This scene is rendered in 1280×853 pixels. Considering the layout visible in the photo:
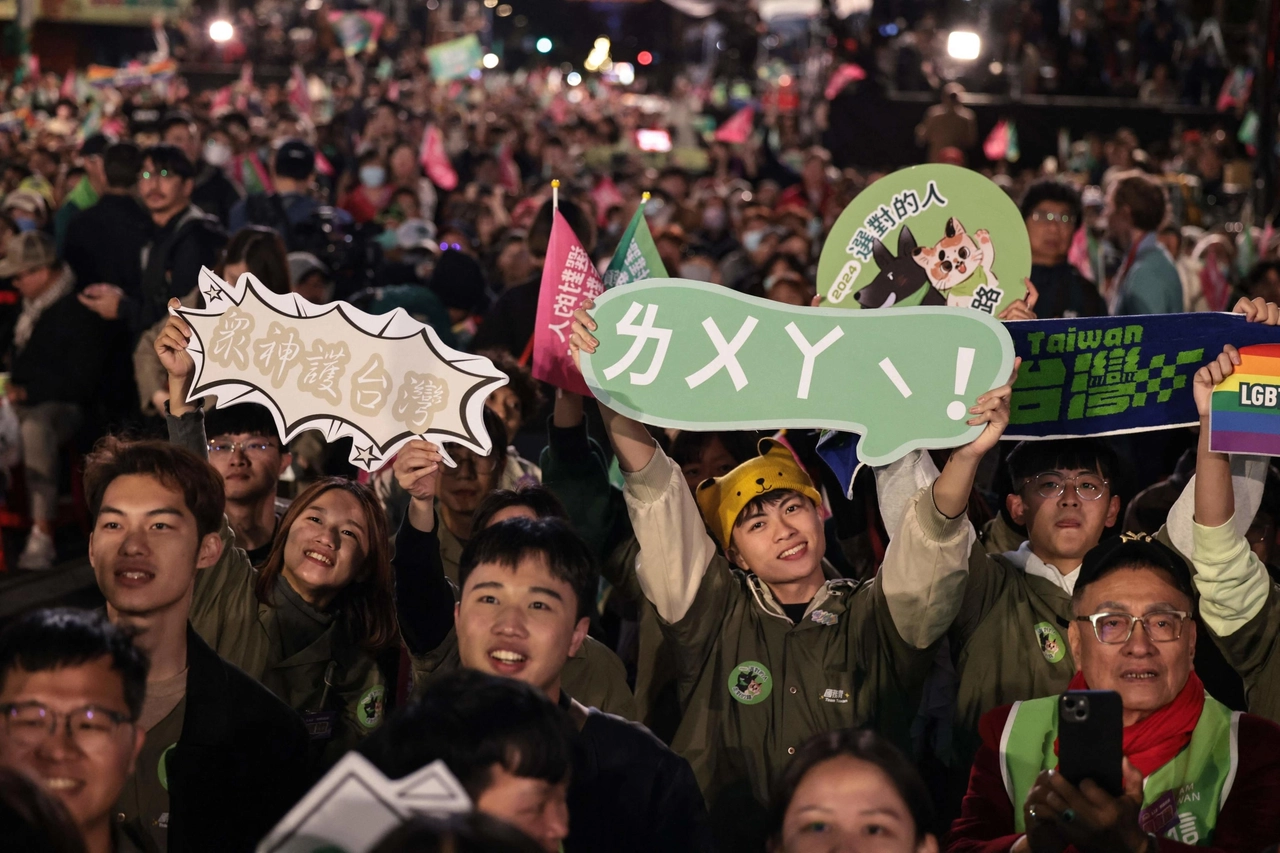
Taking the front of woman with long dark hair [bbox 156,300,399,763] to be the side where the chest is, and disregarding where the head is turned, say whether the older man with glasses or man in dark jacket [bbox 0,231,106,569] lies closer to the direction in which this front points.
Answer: the older man with glasses

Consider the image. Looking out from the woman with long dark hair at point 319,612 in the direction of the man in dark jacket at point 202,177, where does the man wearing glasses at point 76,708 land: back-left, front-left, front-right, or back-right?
back-left

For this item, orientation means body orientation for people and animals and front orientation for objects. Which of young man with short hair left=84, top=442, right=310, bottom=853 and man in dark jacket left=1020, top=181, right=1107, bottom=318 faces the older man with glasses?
the man in dark jacket

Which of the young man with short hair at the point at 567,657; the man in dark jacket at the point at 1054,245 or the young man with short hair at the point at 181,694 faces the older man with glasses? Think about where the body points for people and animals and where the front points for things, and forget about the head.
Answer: the man in dark jacket

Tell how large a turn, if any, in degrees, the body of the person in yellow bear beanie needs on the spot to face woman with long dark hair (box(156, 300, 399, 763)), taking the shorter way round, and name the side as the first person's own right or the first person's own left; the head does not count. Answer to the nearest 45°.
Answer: approximately 90° to the first person's own right

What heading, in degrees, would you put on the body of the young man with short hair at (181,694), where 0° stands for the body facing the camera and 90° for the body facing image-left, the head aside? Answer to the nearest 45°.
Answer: approximately 45°

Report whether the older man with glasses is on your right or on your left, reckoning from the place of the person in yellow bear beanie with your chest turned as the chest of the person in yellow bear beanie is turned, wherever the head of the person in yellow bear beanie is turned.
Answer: on your left

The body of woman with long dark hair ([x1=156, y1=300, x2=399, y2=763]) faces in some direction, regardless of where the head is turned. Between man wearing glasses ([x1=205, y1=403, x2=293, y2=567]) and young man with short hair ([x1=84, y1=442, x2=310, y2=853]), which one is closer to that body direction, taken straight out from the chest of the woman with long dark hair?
the young man with short hair

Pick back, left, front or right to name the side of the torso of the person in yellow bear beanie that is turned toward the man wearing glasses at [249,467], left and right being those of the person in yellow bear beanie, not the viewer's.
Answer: right

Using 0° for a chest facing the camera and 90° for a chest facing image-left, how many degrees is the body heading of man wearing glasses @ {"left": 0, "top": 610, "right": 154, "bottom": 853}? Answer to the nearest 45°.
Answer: approximately 0°

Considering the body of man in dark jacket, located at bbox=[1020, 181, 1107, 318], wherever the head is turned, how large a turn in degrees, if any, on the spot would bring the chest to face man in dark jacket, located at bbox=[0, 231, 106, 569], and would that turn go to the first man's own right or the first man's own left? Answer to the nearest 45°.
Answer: approximately 90° to the first man's own right
